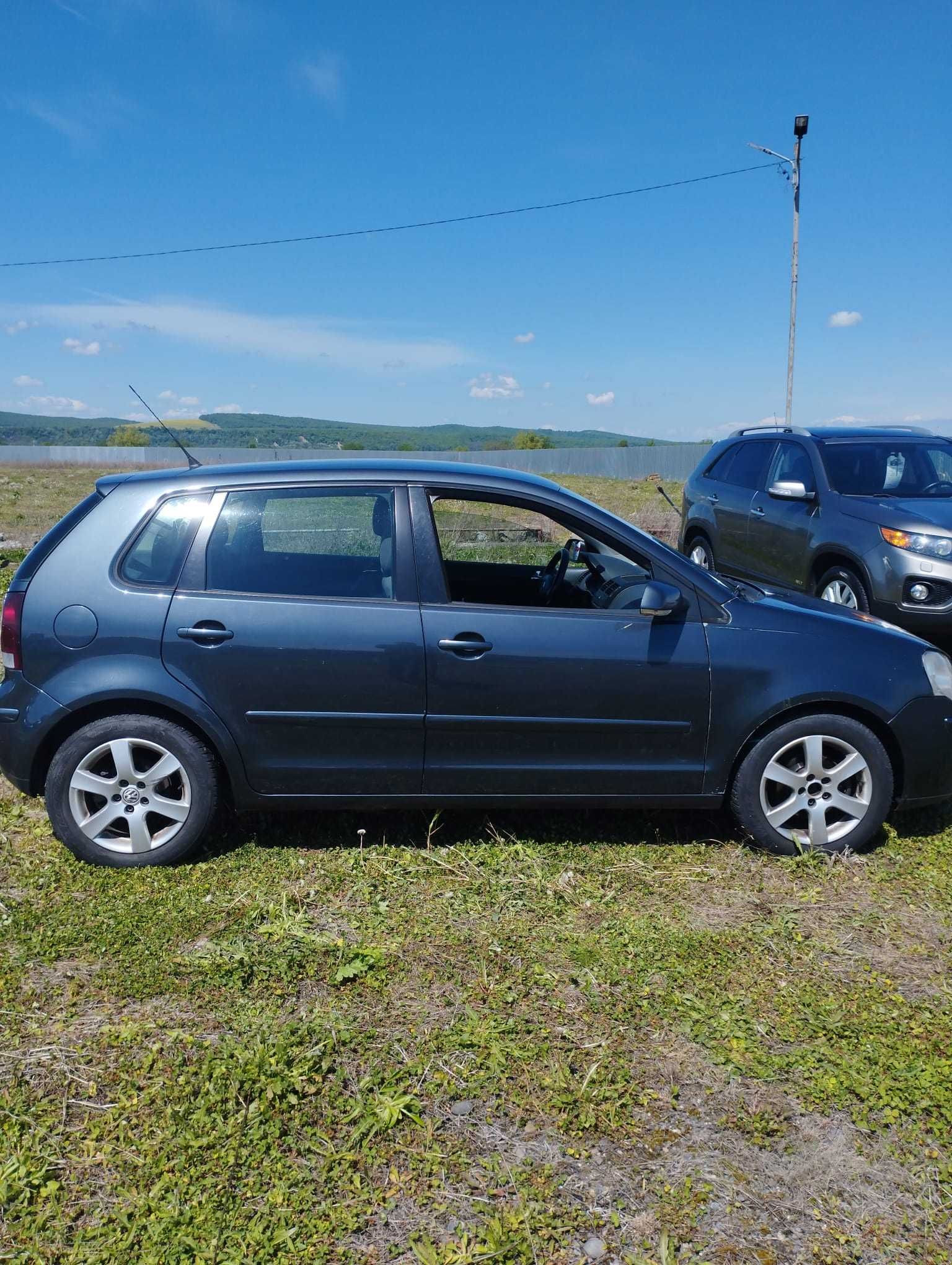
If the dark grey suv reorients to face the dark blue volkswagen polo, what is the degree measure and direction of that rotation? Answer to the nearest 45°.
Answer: approximately 45° to its right

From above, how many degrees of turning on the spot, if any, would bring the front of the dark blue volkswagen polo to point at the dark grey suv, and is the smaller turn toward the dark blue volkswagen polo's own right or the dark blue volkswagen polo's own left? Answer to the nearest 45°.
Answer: approximately 45° to the dark blue volkswagen polo's own left

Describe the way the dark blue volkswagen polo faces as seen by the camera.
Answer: facing to the right of the viewer

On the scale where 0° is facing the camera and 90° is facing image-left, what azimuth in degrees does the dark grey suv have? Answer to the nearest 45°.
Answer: approximately 315°
